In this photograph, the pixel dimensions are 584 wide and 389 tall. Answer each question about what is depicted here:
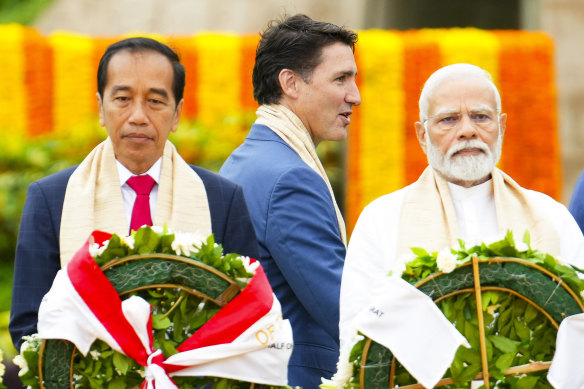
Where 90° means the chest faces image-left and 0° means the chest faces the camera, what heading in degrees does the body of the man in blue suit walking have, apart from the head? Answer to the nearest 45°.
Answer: approximately 270°

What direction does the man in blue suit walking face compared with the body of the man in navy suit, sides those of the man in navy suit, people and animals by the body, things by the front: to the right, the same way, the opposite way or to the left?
to the left

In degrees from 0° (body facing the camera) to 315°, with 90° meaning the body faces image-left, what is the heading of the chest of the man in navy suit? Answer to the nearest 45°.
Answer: approximately 0°

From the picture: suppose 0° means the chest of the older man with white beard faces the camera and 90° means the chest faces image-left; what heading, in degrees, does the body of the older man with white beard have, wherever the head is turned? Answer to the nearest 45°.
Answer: approximately 0°

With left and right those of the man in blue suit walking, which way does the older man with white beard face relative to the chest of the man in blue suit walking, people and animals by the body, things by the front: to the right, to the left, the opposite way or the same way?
to the right

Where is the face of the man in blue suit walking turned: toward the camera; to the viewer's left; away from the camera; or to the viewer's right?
to the viewer's right

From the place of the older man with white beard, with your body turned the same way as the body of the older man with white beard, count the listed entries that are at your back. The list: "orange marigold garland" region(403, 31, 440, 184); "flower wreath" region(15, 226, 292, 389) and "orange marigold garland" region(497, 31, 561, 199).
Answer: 2

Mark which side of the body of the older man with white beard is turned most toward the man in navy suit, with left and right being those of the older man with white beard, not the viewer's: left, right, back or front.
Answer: right
